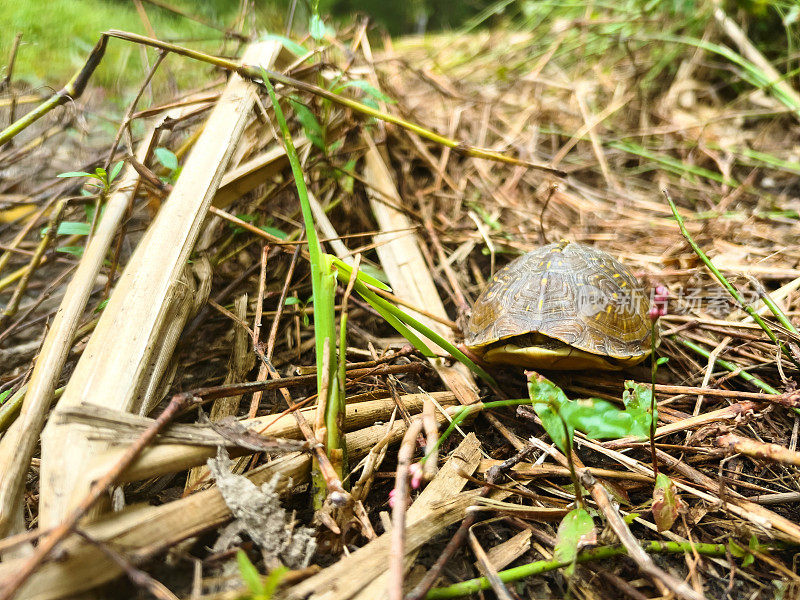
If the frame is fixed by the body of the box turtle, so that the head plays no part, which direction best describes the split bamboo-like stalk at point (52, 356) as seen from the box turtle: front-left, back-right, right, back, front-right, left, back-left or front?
front-right

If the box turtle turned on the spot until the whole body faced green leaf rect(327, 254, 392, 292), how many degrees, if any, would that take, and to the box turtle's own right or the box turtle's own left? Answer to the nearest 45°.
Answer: approximately 45° to the box turtle's own right

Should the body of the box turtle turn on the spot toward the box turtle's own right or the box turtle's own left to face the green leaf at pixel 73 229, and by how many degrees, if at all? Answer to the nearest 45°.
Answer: approximately 45° to the box turtle's own right

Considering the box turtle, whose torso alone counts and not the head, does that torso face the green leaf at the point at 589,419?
yes

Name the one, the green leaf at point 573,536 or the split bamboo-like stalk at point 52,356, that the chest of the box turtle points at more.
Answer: the green leaf

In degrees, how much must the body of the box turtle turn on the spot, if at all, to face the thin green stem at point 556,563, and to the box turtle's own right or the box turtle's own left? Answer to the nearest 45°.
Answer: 0° — it already faces it

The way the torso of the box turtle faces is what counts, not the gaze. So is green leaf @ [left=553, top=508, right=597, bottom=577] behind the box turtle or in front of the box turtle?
in front

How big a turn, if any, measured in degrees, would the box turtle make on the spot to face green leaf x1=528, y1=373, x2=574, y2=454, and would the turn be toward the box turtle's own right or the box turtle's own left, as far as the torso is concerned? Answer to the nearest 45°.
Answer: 0° — it already faces it
